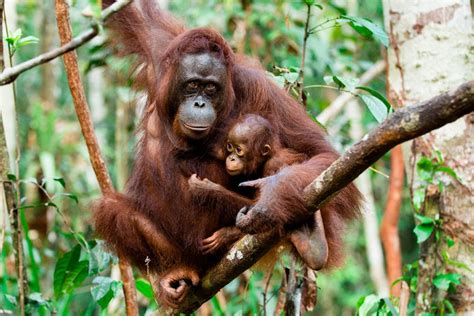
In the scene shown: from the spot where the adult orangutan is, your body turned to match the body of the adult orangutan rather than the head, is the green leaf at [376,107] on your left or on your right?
on your left

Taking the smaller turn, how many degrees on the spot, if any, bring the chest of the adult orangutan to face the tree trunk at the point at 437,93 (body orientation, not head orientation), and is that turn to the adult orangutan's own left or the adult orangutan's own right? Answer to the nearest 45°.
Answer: approximately 90° to the adult orangutan's own left

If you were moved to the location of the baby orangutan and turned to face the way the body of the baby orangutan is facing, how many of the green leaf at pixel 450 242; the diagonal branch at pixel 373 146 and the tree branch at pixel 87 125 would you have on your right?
1

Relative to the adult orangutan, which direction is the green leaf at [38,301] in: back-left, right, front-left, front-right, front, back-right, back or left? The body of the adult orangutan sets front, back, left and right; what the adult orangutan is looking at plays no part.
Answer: right

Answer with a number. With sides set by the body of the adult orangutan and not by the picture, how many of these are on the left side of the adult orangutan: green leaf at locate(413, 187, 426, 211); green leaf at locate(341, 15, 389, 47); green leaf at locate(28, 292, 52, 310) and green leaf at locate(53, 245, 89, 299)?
2

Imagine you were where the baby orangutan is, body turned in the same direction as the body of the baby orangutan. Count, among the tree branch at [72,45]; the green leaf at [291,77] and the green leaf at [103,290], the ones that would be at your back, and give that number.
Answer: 1

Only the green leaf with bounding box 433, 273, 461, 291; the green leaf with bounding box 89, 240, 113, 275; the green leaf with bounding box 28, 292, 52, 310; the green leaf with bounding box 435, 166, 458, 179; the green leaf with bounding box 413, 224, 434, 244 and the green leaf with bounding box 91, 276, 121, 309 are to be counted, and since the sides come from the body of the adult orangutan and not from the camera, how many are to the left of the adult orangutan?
3

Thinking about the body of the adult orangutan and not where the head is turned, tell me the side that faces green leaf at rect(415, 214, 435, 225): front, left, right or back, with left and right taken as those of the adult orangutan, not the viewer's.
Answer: left

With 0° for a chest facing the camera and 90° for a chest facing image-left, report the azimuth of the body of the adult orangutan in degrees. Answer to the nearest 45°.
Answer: approximately 0°
